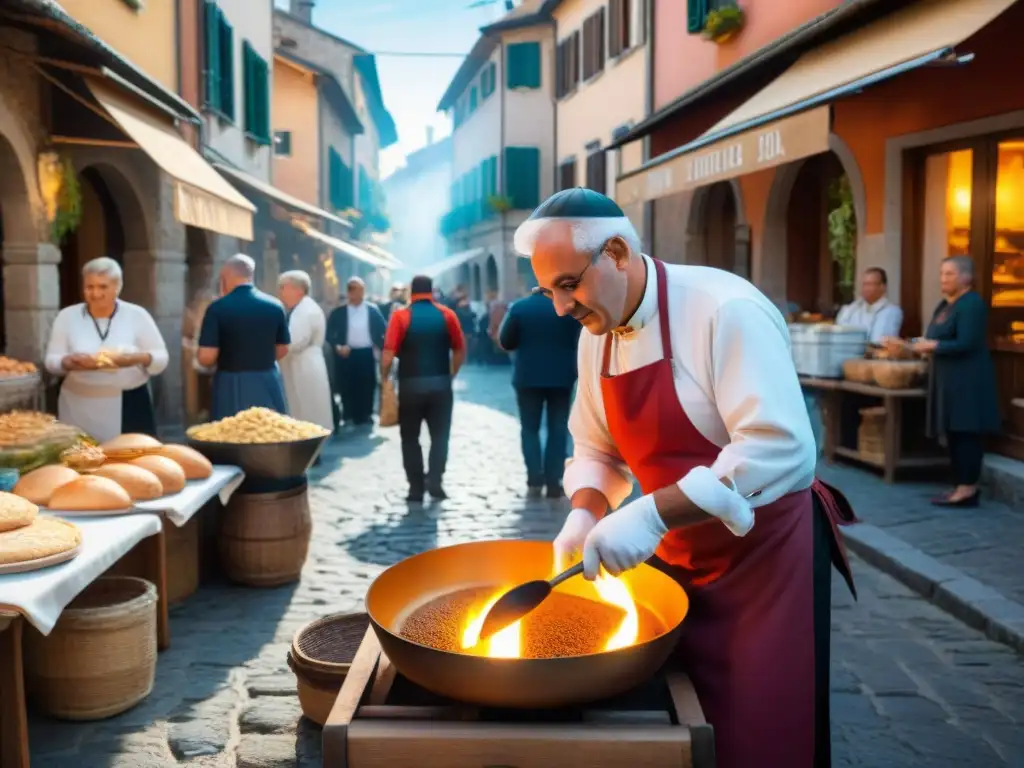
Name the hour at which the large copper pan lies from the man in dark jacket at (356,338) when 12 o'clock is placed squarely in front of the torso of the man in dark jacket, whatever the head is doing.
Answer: The large copper pan is roughly at 12 o'clock from the man in dark jacket.

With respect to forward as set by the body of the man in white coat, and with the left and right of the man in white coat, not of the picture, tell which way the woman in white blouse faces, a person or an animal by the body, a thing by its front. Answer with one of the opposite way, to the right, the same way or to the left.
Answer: to the left

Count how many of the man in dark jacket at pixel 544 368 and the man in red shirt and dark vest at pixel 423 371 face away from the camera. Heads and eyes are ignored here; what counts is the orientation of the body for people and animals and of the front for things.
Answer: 2

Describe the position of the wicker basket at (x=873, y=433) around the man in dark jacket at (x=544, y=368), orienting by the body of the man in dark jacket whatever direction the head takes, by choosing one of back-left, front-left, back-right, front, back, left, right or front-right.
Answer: right

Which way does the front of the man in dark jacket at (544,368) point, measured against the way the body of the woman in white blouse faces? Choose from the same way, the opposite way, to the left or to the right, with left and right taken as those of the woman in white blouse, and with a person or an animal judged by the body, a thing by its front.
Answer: the opposite way

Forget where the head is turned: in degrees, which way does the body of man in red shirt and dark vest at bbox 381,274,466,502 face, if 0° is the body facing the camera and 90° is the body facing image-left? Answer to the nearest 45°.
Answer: approximately 180°

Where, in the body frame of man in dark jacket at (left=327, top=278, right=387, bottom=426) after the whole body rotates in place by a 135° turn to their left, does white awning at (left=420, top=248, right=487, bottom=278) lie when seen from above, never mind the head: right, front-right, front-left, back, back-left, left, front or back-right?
front-left

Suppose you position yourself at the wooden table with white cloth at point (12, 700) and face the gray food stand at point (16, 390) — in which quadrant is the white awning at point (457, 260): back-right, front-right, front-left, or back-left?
front-right

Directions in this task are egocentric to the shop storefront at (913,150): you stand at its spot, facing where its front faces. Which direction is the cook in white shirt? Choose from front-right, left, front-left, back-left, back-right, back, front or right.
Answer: front-left

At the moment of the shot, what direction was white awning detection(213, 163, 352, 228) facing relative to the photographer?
facing to the right of the viewer

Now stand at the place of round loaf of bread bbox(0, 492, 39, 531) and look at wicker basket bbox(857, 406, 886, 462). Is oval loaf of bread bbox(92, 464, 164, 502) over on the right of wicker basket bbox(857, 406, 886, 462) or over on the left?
left

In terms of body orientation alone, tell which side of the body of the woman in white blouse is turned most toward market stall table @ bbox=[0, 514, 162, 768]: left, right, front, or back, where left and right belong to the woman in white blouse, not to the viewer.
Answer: front

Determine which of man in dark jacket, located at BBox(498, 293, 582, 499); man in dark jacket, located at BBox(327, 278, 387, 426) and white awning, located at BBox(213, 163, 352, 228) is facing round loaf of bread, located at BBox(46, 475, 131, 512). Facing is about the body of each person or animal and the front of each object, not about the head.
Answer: man in dark jacket, located at BBox(327, 278, 387, 426)

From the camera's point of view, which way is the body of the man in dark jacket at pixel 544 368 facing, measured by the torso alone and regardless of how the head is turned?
away from the camera

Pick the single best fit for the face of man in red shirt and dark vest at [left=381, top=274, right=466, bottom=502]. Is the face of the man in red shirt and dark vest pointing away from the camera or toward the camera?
away from the camera

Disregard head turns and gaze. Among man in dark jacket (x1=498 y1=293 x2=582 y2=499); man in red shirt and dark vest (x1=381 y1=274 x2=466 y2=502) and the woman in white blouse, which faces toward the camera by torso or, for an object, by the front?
the woman in white blouse

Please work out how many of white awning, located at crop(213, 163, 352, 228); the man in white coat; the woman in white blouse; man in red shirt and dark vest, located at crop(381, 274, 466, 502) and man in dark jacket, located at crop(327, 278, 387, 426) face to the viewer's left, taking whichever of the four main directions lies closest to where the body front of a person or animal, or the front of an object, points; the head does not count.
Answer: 1

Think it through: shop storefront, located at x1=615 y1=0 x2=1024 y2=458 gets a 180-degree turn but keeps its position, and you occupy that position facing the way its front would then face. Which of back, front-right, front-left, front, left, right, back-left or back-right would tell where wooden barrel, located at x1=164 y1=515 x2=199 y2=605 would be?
back
